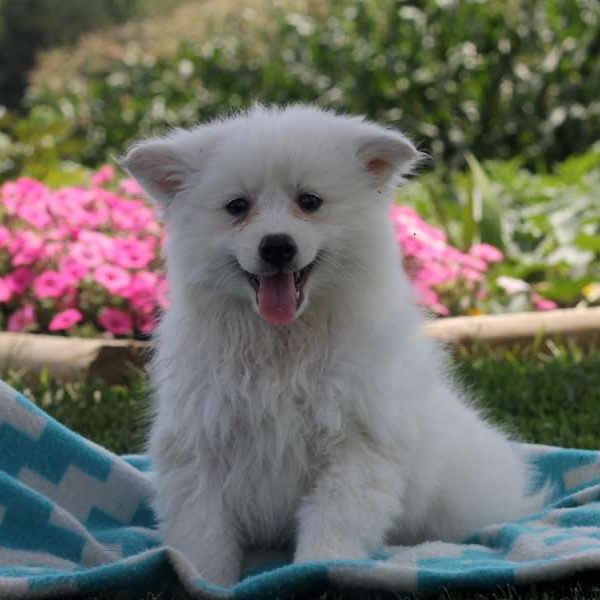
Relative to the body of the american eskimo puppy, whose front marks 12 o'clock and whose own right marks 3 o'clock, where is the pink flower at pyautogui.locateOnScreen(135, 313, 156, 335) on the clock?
The pink flower is roughly at 4 o'clock from the american eskimo puppy.

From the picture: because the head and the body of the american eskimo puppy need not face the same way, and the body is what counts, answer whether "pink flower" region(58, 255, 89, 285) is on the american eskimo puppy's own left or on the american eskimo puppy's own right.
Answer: on the american eskimo puppy's own right

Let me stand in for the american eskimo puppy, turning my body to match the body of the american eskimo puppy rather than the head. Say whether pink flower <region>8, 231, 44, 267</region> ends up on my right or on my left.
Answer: on my right

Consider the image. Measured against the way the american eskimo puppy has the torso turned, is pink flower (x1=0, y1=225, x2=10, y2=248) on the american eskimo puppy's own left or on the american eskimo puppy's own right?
on the american eskimo puppy's own right

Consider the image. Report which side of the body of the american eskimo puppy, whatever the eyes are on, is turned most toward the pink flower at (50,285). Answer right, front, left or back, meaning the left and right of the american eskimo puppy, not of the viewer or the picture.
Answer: right

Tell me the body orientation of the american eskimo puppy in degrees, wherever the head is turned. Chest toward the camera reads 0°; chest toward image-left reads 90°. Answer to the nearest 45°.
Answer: approximately 45°

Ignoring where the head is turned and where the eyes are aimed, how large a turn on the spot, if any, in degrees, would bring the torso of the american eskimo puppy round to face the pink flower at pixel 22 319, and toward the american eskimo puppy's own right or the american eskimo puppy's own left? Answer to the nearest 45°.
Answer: approximately 90° to the american eskimo puppy's own right

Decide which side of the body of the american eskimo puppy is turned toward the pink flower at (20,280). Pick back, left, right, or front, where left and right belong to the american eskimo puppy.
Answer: right

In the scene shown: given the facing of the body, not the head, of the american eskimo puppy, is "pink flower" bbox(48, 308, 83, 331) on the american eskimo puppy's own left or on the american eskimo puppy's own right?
on the american eskimo puppy's own right
